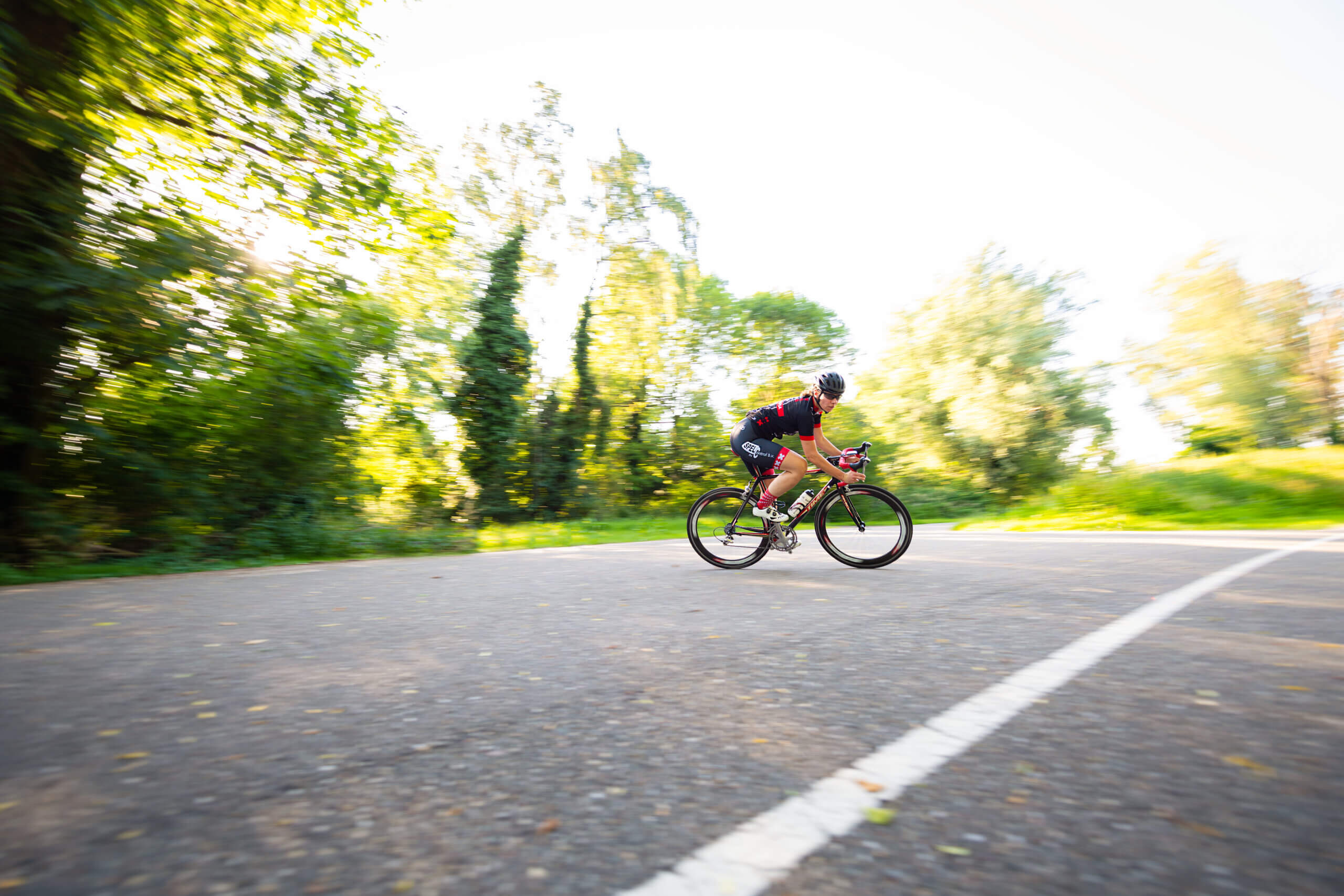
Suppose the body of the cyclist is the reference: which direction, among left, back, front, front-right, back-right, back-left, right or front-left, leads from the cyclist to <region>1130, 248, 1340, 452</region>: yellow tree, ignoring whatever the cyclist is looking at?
front-left

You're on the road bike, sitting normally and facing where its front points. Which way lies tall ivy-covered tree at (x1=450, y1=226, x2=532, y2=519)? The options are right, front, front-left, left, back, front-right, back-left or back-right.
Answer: back-left

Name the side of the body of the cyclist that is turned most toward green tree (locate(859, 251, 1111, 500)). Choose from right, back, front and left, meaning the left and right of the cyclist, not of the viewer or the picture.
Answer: left

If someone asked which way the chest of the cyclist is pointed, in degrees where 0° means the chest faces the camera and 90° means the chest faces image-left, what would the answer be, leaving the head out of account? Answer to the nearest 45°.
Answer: approximately 270°

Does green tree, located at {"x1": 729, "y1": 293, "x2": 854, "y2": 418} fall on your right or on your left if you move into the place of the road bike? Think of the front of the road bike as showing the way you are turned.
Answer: on your left

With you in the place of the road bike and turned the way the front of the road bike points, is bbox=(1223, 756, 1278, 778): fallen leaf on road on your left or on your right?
on your right

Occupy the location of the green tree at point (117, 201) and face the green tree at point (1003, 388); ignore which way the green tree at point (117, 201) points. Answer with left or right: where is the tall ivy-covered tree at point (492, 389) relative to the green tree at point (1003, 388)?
left

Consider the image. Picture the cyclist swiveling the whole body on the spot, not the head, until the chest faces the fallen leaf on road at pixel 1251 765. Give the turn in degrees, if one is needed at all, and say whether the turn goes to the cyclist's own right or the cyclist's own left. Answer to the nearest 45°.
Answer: approximately 90° to the cyclist's own right

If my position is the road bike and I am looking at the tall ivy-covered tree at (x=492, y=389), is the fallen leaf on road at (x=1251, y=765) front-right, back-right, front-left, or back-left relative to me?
back-left

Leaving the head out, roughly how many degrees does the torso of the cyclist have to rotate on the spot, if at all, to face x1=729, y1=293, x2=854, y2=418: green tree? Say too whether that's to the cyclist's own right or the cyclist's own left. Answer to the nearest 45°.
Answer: approximately 90° to the cyclist's own left

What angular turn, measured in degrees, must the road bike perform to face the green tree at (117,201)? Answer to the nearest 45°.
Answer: approximately 180°

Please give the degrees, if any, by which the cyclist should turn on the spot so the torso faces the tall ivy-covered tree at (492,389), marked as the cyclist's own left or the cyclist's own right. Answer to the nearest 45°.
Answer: approximately 135° to the cyclist's own left

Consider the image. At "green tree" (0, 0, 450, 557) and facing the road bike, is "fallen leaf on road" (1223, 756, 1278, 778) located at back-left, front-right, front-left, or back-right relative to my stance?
front-right

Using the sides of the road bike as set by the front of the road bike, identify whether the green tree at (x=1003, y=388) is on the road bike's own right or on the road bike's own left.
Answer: on the road bike's own left

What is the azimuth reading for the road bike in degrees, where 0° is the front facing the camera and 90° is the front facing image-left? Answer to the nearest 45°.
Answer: approximately 270°
